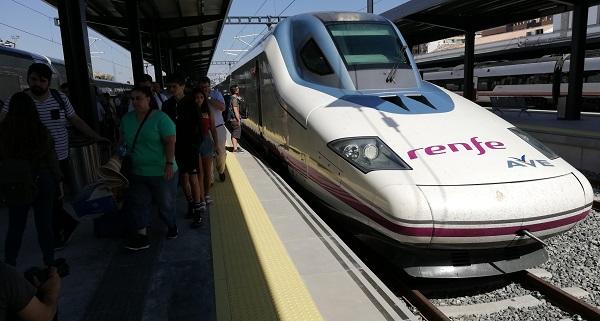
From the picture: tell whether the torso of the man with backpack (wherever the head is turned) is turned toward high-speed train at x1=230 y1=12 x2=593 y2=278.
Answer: no

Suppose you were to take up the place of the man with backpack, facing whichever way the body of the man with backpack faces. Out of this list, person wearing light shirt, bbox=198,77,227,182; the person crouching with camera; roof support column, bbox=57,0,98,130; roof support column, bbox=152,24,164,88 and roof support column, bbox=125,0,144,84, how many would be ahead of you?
1

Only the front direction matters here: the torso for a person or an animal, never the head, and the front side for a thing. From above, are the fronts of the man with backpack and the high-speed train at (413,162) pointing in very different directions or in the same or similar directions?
same or similar directions

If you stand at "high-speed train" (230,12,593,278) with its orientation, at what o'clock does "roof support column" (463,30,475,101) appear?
The roof support column is roughly at 8 o'clock from the high-speed train.

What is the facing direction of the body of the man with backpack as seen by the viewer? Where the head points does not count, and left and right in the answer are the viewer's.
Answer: facing the viewer

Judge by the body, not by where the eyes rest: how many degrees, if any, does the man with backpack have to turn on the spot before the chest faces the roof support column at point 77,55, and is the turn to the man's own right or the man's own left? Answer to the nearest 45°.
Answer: approximately 180°

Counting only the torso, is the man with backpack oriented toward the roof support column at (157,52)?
no

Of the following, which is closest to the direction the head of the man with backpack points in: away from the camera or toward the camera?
toward the camera

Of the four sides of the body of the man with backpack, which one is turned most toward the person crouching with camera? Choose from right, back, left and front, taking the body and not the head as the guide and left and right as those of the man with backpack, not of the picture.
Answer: front

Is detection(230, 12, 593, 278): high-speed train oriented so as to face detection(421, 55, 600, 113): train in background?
no
